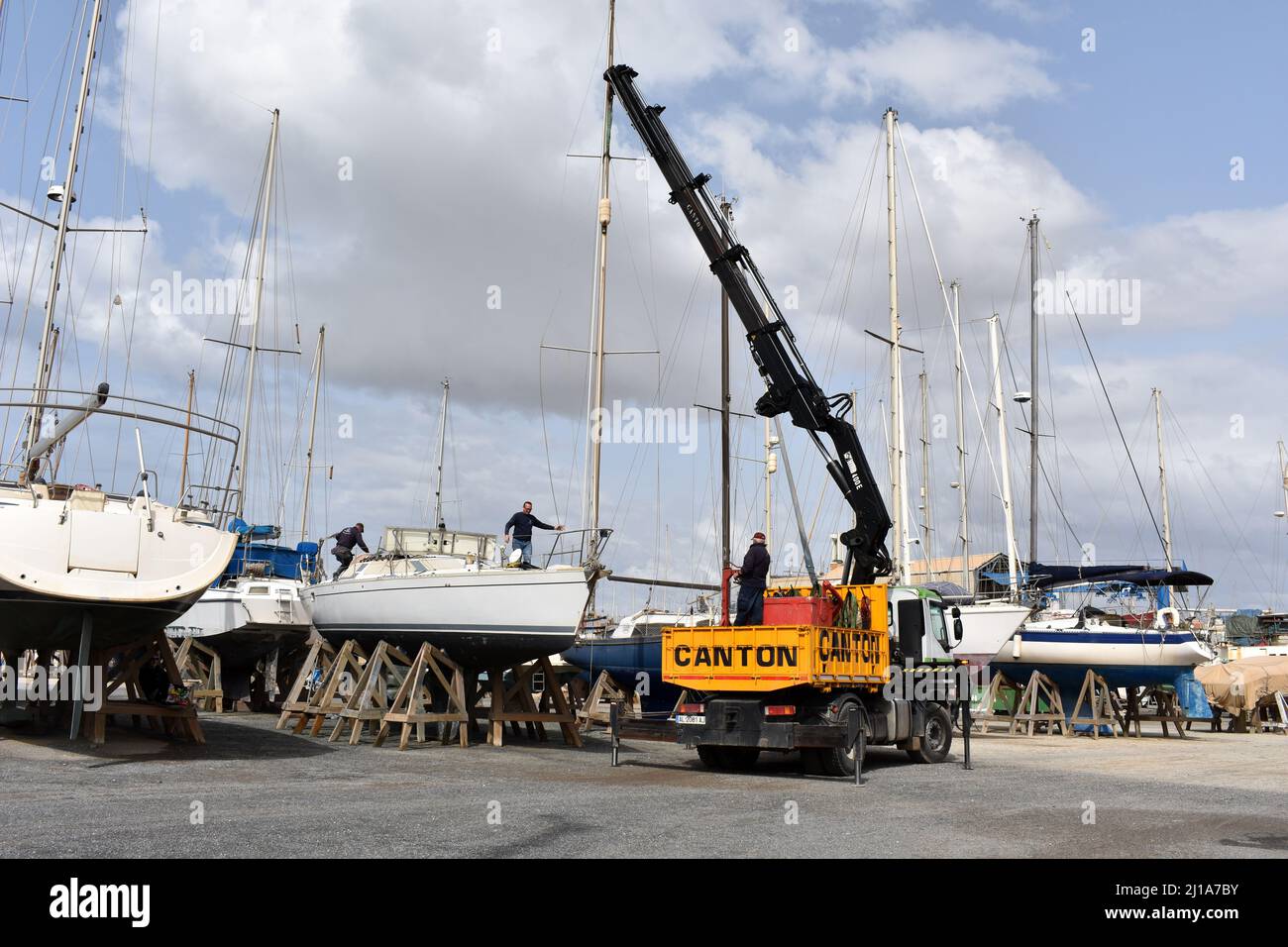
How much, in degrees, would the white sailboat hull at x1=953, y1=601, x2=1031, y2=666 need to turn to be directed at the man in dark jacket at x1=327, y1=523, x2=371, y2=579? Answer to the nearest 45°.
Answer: approximately 135° to its right

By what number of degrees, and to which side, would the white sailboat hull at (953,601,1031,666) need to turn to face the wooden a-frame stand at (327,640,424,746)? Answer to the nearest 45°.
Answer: approximately 135° to its right

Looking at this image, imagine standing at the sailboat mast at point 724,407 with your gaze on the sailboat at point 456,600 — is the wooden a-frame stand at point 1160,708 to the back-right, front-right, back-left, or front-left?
back-left

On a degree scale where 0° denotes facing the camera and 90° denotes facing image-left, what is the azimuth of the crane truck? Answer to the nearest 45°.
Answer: approximately 225°

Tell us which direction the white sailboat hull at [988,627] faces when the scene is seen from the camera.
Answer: facing to the right of the viewer

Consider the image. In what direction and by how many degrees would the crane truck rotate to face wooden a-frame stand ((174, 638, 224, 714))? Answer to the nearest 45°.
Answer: approximately 90° to its left

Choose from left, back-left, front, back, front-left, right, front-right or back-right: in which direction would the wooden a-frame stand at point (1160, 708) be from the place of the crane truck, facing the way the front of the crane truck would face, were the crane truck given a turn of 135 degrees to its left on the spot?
back-right
